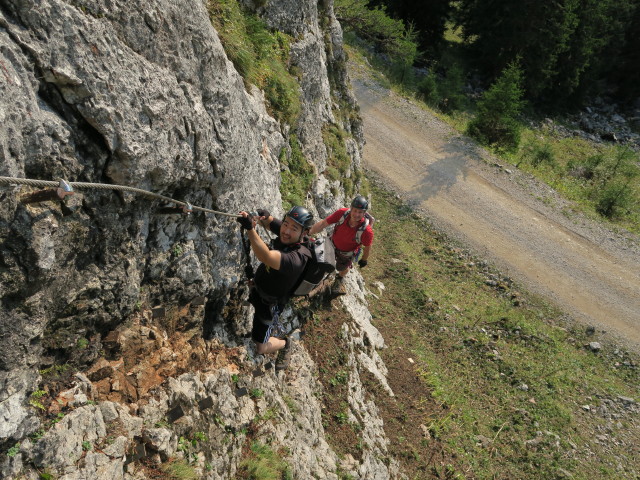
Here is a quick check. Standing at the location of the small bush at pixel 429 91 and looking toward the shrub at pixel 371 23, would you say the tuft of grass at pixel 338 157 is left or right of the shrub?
left

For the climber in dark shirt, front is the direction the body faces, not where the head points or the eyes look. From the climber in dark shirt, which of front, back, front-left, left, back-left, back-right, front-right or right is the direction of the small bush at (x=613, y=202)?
back-right

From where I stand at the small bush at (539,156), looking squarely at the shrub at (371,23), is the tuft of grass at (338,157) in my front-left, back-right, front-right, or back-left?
front-left

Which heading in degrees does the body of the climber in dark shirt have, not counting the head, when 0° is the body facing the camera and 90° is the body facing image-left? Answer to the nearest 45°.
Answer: approximately 90°

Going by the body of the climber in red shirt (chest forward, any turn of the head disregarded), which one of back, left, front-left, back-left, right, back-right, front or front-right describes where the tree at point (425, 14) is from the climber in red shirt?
back

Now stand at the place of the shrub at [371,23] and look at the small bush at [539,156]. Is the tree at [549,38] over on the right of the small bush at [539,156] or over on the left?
left

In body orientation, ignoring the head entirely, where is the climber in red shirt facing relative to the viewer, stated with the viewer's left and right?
facing the viewer

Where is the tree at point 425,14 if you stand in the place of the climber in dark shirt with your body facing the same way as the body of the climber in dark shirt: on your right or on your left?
on your right

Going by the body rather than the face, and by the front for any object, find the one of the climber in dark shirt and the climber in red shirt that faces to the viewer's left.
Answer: the climber in dark shirt
